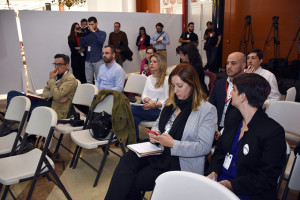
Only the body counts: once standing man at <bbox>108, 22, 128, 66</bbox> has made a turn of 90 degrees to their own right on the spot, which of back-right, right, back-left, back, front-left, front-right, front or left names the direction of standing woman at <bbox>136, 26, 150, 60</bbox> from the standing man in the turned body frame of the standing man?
back-right

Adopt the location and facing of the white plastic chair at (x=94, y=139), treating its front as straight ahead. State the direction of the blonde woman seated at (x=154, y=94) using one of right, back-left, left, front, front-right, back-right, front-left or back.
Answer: back

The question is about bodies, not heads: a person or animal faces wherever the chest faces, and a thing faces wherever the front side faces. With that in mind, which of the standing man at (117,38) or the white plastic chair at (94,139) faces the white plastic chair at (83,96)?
the standing man

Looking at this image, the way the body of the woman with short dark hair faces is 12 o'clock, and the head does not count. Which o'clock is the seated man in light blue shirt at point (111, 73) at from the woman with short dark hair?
The seated man in light blue shirt is roughly at 3 o'clock from the woman with short dark hair.

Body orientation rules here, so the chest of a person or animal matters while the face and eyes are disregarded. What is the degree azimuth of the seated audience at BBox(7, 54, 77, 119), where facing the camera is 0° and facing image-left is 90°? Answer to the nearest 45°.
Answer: approximately 45°

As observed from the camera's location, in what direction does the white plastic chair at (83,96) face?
facing the viewer and to the left of the viewer

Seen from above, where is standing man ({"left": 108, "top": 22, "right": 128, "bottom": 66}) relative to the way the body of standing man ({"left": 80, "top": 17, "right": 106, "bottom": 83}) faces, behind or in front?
behind

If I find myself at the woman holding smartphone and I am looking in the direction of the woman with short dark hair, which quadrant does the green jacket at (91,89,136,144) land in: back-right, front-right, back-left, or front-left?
back-left

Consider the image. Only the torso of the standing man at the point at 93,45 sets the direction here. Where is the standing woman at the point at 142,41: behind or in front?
behind

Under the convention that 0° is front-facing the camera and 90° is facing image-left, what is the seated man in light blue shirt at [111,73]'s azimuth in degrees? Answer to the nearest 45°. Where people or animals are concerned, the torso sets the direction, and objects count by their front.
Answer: approximately 45°
